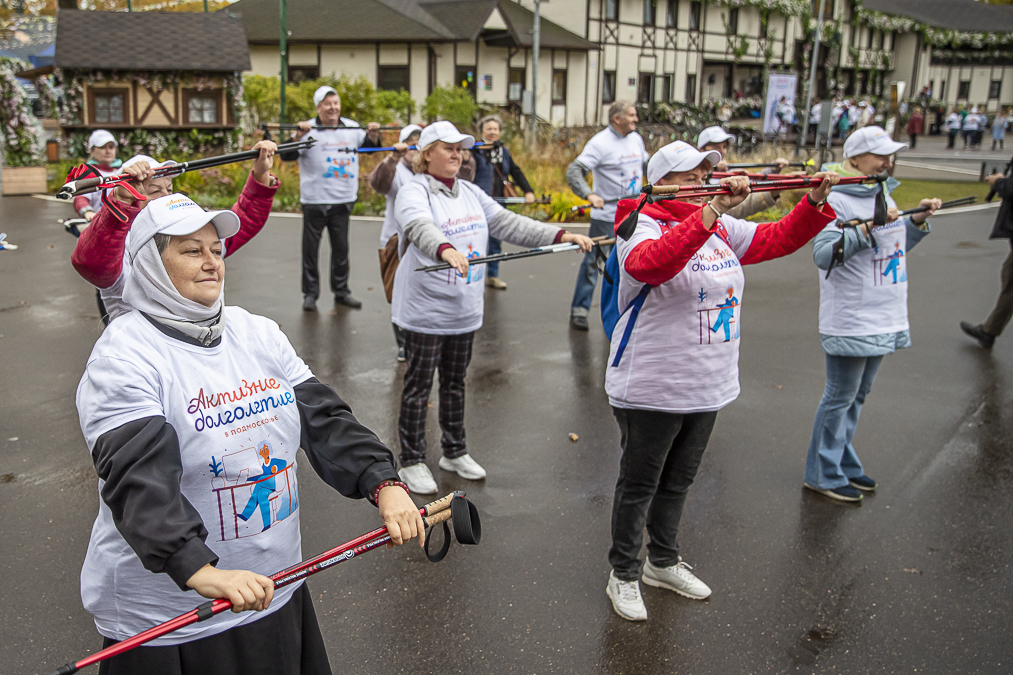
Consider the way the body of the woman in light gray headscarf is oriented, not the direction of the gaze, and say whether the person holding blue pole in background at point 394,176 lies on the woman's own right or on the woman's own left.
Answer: on the woman's own left

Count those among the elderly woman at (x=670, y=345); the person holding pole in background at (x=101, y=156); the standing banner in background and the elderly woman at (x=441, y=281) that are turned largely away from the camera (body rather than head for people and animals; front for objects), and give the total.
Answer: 0

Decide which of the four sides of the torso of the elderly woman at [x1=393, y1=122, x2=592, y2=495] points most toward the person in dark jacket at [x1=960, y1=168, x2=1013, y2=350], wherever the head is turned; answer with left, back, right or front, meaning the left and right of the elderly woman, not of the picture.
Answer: left

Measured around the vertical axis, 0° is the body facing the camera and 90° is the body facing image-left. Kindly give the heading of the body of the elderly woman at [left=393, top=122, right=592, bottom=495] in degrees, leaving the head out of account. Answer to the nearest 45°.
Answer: approximately 315°

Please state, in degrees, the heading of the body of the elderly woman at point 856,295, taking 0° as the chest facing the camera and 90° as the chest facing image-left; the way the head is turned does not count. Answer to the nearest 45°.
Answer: approximately 315°

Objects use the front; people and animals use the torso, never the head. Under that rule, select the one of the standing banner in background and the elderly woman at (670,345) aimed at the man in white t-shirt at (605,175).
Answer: the standing banner in background

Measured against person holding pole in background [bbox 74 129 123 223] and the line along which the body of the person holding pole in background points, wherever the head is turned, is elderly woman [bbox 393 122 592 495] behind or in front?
in front

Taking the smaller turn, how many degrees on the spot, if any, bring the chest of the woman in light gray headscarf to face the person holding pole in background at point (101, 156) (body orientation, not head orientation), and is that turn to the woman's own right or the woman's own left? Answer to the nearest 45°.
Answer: approximately 135° to the woman's own left

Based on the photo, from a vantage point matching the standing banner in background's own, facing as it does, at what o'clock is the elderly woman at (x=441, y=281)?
The elderly woman is roughly at 12 o'clock from the standing banner in background.

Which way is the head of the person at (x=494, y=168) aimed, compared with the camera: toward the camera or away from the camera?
toward the camera
